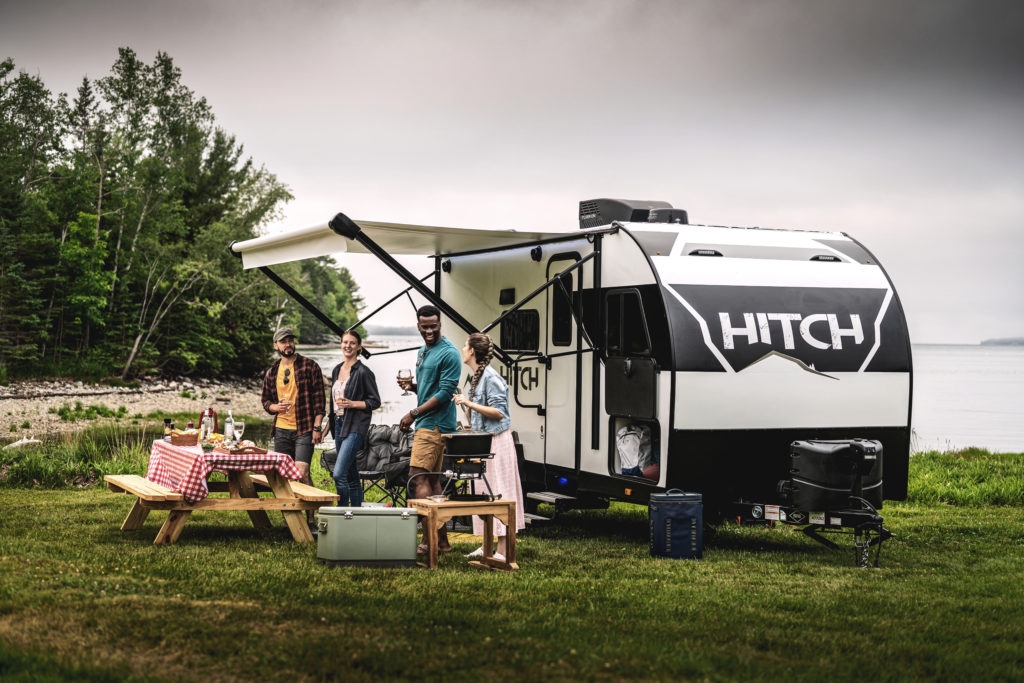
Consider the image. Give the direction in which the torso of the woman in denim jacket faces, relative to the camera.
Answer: to the viewer's left

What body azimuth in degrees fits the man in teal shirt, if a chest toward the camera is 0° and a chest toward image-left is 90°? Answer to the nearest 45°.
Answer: approximately 45°

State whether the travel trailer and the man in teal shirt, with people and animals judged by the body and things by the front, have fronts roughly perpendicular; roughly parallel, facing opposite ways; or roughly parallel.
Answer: roughly perpendicular

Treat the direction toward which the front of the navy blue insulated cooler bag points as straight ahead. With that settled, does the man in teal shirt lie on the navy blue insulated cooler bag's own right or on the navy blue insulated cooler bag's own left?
on the navy blue insulated cooler bag's own right

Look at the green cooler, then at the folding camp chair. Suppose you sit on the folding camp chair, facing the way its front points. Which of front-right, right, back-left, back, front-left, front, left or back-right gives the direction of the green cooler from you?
front-left

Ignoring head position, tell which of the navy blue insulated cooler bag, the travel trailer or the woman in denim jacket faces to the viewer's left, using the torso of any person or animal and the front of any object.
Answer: the woman in denim jacket

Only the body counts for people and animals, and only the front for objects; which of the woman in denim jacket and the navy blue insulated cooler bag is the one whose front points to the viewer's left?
the woman in denim jacket

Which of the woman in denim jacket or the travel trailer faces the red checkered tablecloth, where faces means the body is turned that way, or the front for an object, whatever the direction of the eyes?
the woman in denim jacket

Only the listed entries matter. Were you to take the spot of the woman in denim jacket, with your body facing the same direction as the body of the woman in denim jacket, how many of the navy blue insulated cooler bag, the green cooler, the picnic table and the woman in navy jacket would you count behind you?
1

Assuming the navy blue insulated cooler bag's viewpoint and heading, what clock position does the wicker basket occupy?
The wicker basket is roughly at 3 o'clock from the navy blue insulated cooler bag.

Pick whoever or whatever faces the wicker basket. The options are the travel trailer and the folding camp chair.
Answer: the folding camp chair

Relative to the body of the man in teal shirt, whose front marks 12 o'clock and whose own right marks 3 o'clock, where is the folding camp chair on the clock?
The folding camp chair is roughly at 4 o'clock from the man in teal shirt.

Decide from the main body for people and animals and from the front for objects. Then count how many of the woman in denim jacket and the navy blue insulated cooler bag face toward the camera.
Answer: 1

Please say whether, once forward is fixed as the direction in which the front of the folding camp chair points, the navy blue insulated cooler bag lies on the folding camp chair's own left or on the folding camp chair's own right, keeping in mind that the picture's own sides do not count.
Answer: on the folding camp chair's own left

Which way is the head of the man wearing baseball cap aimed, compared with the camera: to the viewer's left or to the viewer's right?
to the viewer's right

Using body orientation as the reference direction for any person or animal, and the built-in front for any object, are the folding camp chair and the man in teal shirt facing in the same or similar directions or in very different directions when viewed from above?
same or similar directions

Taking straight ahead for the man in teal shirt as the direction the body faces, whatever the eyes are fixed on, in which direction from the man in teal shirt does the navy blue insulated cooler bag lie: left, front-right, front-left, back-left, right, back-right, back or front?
back-left
